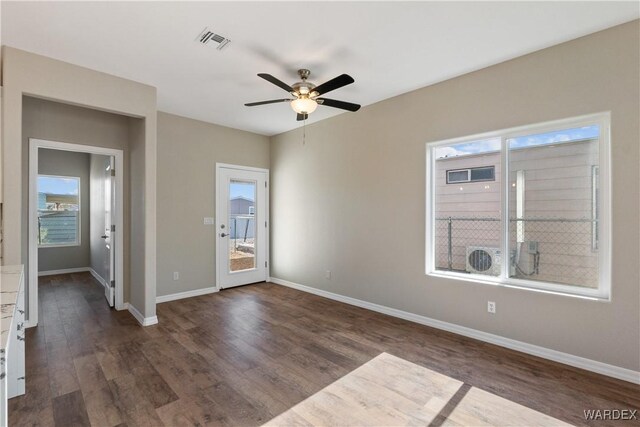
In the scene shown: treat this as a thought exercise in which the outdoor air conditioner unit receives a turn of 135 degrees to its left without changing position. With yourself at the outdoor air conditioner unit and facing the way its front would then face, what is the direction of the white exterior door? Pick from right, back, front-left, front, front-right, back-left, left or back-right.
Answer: back-left

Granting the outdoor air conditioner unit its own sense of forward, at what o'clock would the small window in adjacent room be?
The small window in adjacent room is roughly at 3 o'clock from the outdoor air conditioner unit.

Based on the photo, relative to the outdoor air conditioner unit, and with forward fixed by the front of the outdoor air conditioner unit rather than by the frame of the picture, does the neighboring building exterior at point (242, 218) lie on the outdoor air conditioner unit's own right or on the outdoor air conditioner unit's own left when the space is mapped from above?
on the outdoor air conditioner unit's own right

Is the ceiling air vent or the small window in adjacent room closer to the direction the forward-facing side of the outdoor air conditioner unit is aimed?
the ceiling air vent

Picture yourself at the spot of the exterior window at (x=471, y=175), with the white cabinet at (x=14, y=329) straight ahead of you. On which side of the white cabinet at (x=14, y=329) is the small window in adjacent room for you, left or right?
right

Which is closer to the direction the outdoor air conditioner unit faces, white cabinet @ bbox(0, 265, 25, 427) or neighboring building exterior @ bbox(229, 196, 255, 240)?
the white cabinet

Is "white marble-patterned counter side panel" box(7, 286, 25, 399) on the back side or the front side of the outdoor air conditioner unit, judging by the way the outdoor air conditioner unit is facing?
on the front side
